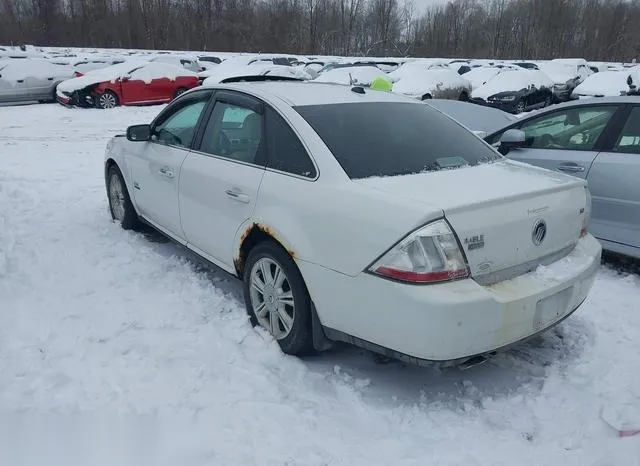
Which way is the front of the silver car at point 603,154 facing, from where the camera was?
facing to the left of the viewer

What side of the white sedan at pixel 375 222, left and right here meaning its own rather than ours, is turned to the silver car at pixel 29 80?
front

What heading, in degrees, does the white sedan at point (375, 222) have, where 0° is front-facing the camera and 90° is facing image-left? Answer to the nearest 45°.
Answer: approximately 135°

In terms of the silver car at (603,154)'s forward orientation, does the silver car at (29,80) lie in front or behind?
in front

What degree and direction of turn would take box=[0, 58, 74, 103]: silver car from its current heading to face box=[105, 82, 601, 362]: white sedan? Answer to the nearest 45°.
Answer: approximately 90° to its left

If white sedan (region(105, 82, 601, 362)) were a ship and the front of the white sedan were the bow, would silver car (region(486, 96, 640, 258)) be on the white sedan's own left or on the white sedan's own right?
on the white sedan's own right

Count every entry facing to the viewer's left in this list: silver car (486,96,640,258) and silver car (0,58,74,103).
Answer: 2

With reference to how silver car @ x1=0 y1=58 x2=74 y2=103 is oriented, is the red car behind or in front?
behind

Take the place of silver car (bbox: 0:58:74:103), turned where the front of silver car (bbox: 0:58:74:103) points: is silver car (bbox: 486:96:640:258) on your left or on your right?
on your left

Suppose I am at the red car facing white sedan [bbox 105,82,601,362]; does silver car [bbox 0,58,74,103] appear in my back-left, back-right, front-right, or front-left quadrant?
back-right

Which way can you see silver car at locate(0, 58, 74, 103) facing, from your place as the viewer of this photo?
facing to the left of the viewer

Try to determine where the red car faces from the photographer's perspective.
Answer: facing the viewer and to the left of the viewer
